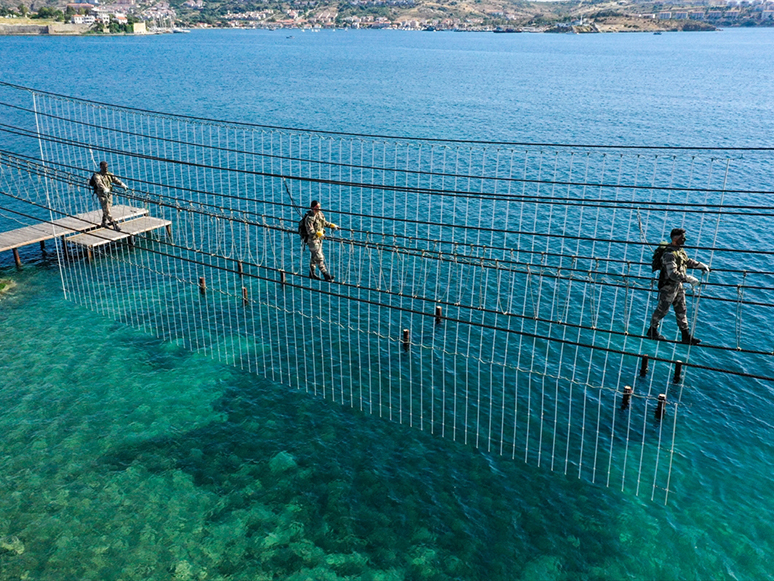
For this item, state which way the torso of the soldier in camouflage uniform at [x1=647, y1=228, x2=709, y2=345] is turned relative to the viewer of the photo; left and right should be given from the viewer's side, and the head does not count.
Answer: facing to the right of the viewer

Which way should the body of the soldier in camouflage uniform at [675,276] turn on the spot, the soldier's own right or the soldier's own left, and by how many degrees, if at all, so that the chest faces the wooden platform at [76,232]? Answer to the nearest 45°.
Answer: approximately 180°

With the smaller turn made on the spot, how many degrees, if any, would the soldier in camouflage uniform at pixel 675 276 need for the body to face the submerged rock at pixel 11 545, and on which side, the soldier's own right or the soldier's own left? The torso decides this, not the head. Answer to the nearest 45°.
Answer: approximately 135° to the soldier's own right
